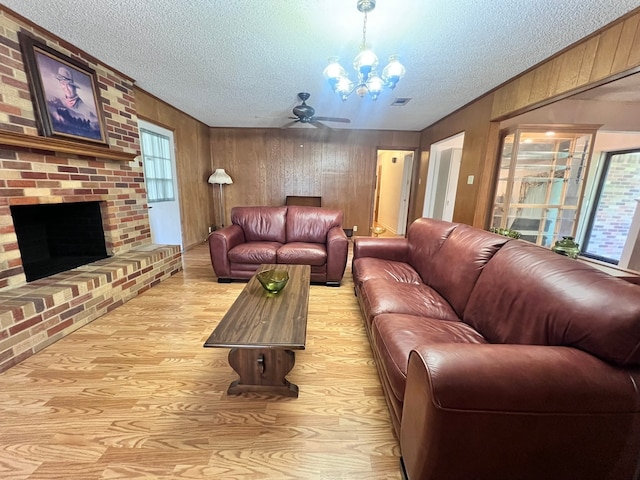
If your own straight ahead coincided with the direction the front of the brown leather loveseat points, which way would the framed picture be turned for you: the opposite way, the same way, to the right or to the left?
to the left

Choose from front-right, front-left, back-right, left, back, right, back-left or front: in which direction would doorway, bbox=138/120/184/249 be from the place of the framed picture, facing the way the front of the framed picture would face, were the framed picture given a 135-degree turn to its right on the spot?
back-right

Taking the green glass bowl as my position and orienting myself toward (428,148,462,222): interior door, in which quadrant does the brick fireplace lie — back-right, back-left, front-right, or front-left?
back-left

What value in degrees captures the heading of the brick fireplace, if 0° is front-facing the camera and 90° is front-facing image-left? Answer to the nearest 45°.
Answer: approximately 315°

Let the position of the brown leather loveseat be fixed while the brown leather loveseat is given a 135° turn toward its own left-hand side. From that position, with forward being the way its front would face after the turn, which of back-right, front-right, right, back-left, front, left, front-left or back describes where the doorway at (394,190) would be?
front

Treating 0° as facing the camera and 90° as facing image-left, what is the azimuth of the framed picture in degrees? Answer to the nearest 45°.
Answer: approximately 315°
